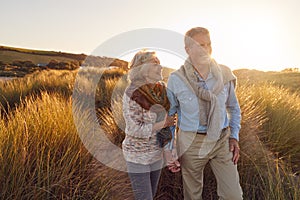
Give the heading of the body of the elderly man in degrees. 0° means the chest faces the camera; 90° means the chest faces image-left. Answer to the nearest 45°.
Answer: approximately 0°
